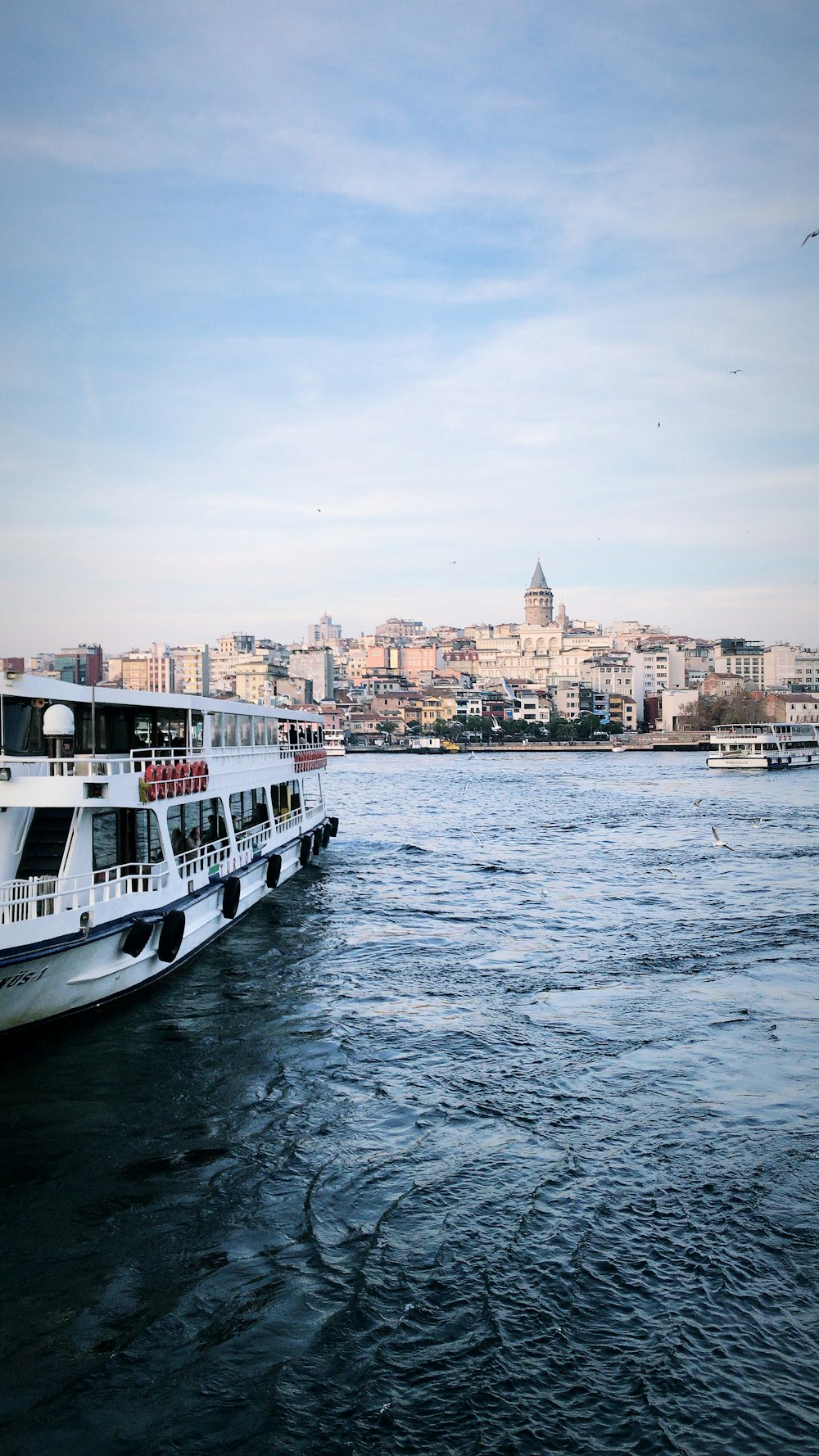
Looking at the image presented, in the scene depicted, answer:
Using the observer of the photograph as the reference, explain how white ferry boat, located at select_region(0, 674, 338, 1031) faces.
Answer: facing the viewer and to the left of the viewer
